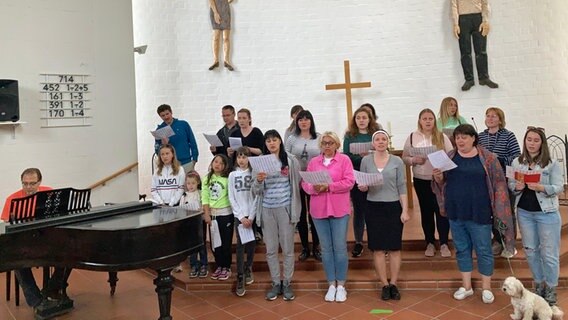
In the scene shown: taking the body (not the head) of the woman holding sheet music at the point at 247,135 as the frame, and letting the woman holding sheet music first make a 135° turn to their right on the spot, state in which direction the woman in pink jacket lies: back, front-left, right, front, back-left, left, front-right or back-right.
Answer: back-right

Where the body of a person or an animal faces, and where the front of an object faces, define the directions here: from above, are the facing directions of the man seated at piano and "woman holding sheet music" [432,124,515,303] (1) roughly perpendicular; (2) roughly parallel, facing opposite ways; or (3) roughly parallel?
roughly perpendicular

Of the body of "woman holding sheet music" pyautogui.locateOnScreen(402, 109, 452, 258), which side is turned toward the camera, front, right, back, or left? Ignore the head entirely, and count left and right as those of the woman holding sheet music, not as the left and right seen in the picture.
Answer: front

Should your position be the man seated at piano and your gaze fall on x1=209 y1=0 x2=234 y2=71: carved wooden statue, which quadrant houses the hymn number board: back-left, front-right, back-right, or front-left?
front-left

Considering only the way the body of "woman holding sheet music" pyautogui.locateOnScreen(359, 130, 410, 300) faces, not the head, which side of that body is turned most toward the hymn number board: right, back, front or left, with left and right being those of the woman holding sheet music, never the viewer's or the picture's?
right

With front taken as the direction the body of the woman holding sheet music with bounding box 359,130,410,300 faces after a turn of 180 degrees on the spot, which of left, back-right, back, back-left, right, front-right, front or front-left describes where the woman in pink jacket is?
left

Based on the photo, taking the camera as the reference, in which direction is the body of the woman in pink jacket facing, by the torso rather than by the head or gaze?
toward the camera

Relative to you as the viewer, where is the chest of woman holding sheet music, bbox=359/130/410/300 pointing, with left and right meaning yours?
facing the viewer

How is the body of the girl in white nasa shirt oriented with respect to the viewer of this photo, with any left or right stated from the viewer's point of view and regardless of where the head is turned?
facing the viewer
